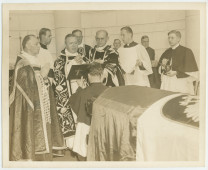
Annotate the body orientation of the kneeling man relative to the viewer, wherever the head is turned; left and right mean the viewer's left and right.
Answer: facing away from the viewer
